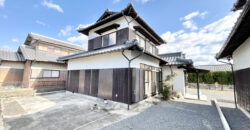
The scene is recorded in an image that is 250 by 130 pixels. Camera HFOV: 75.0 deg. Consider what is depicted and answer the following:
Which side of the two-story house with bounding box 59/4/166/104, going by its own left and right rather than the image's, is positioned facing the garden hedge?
left

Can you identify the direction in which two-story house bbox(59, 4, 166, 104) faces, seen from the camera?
facing the viewer and to the right of the viewer

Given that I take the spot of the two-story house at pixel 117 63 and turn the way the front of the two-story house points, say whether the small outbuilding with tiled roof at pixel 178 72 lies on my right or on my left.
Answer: on my left
